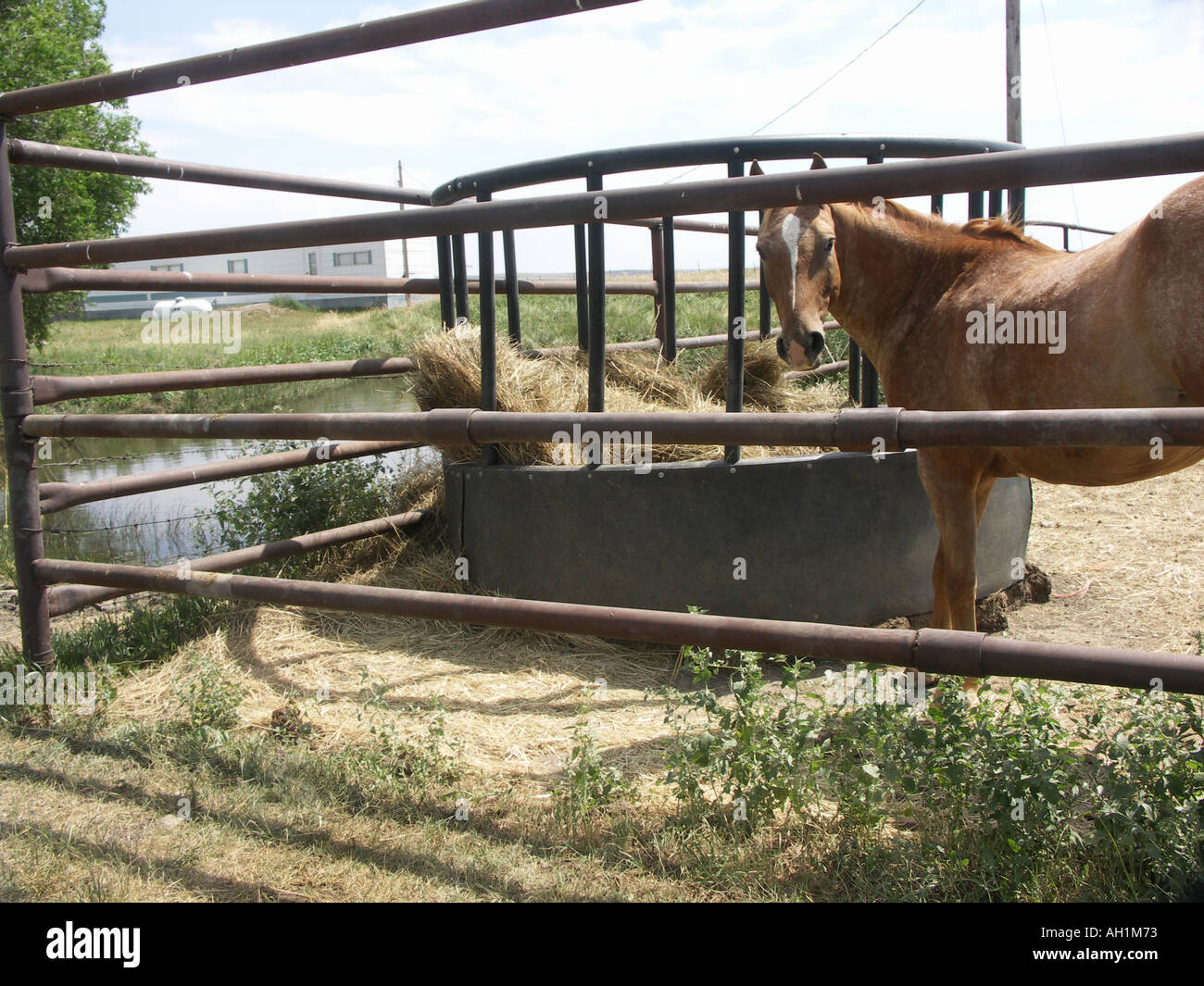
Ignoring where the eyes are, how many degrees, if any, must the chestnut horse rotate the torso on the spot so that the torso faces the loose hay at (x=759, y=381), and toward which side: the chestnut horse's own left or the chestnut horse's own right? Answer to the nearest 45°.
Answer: approximately 45° to the chestnut horse's own right

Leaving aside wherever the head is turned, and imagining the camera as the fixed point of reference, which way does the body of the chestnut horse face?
to the viewer's left

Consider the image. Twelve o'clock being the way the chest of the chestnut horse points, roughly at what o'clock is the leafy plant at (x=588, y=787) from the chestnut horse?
The leafy plant is roughly at 10 o'clock from the chestnut horse.

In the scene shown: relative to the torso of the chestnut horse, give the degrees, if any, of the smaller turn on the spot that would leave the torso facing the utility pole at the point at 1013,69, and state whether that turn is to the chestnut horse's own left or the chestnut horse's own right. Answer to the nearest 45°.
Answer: approximately 90° to the chestnut horse's own right

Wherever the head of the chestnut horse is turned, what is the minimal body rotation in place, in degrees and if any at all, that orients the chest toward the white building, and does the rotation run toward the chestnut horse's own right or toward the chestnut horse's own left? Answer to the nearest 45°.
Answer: approximately 45° to the chestnut horse's own right
